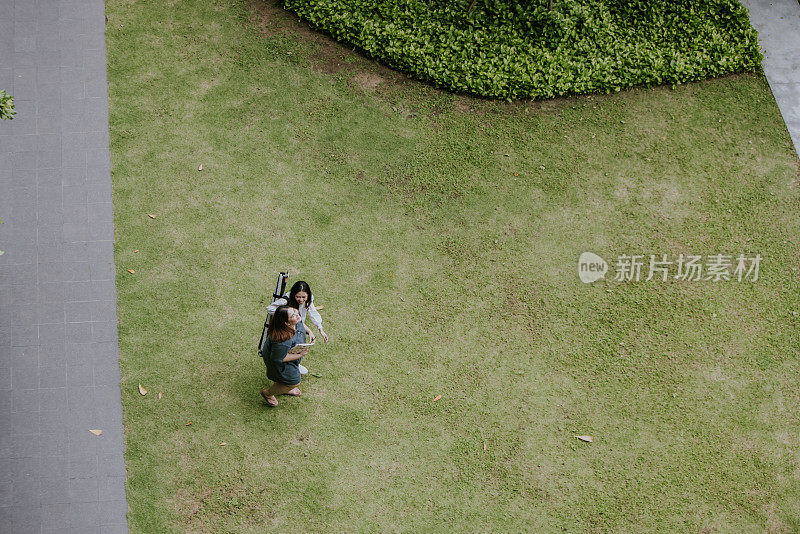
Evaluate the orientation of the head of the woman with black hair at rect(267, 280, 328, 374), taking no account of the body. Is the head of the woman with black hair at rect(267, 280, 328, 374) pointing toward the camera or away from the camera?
toward the camera

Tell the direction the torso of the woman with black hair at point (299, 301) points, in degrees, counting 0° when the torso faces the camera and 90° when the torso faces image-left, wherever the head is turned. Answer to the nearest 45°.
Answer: approximately 0°

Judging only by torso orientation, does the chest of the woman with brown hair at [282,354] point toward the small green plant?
no

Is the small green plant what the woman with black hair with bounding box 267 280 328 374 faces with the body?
no

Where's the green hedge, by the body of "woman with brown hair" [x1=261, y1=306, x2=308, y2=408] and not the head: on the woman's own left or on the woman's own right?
on the woman's own left

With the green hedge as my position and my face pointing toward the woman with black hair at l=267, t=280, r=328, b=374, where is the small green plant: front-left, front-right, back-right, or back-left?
front-right
